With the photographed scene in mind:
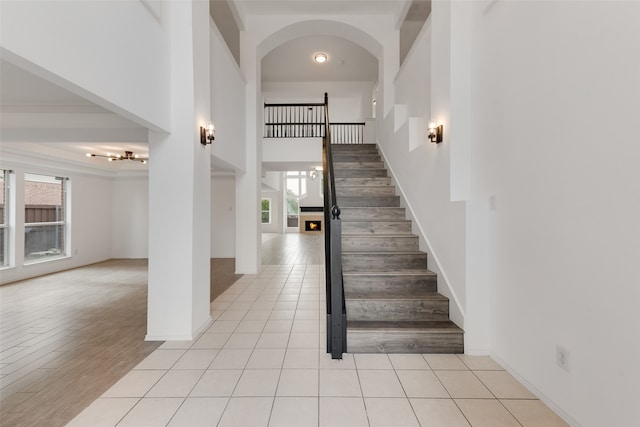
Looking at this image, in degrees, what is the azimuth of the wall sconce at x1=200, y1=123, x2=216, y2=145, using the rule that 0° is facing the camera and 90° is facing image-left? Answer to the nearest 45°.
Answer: approximately 270°

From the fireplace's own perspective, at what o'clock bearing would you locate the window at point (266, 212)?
The window is roughly at 3 o'clock from the fireplace.

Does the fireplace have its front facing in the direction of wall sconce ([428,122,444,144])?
yes

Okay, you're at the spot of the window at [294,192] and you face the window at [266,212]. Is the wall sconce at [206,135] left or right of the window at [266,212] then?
left

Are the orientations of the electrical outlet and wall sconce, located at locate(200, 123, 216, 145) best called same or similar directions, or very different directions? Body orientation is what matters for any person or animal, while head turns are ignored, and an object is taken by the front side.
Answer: very different directions

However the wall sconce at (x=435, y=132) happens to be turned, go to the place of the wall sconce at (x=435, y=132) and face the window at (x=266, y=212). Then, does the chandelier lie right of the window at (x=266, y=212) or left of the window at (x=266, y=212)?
left

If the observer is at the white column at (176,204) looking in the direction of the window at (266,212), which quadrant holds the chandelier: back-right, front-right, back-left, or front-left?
front-left

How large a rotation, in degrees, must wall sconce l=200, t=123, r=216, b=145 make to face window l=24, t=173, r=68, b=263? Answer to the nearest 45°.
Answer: approximately 135° to its left

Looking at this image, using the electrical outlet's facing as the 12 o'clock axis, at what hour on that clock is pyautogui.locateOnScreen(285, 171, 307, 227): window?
The window is roughly at 3 o'clock from the electrical outlet.

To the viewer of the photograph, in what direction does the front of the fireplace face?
facing the viewer

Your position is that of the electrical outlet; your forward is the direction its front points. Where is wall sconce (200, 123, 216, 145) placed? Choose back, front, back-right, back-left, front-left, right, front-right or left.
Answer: front-right

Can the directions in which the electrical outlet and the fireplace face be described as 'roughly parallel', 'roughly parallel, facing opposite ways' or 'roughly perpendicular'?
roughly perpendicular

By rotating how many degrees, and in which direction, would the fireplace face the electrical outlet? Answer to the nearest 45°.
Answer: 0° — it already faces it

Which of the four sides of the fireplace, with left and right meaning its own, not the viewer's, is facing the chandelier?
front

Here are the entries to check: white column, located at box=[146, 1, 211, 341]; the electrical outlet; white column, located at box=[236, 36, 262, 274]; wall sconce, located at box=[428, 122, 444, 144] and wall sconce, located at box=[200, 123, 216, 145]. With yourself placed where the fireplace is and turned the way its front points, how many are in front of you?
5
